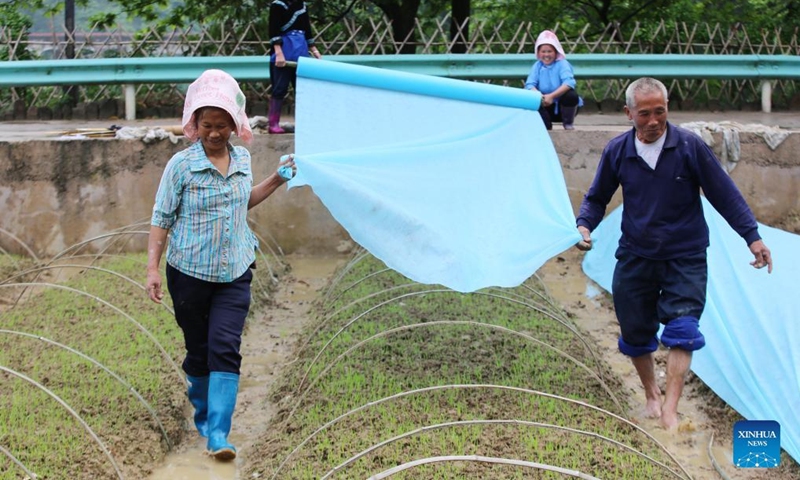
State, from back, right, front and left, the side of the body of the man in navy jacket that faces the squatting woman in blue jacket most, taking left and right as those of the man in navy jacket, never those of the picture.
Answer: back

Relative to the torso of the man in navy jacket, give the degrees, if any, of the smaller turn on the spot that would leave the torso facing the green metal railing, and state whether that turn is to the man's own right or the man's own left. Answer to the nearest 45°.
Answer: approximately 135° to the man's own right

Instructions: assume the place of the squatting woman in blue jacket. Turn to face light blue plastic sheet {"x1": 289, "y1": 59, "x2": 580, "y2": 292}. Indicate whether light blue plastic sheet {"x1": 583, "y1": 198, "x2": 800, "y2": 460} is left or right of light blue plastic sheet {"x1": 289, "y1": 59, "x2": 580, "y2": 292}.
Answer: left

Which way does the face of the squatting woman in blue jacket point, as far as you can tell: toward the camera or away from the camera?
toward the camera

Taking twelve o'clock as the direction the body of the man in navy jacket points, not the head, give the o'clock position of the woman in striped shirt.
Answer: The woman in striped shirt is roughly at 2 o'clock from the man in navy jacket.

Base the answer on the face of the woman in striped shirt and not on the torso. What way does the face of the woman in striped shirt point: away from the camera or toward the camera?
toward the camera

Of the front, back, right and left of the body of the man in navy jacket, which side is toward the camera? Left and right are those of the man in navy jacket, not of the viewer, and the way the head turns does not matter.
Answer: front

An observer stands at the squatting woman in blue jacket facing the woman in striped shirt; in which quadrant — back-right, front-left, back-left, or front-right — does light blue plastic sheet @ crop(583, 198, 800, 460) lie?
front-left
